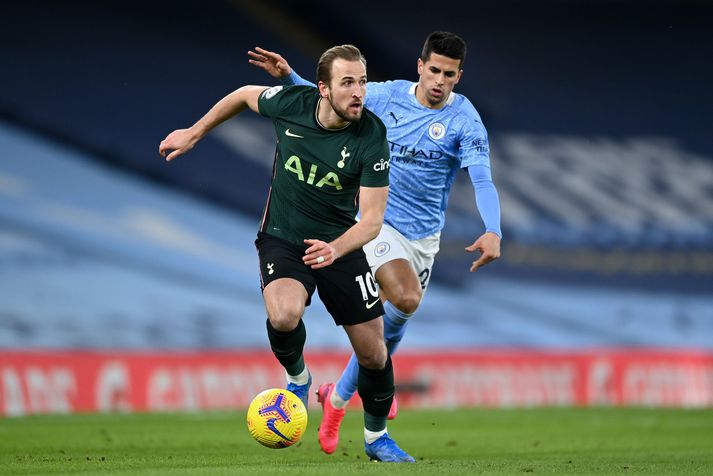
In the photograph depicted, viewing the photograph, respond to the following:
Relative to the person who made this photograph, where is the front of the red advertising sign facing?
facing the viewer

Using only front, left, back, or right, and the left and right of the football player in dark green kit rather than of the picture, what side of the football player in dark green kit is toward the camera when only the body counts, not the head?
front

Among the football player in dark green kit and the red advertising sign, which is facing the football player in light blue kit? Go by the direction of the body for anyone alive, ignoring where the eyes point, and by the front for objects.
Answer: the red advertising sign

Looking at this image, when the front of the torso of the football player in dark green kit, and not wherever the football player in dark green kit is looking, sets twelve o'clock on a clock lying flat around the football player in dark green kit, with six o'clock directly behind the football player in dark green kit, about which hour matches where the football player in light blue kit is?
The football player in light blue kit is roughly at 7 o'clock from the football player in dark green kit.

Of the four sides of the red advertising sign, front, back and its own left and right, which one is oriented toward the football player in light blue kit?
front

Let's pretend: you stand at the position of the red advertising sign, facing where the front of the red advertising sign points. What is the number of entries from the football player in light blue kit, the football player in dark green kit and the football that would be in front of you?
3

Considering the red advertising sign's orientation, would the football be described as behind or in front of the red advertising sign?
in front

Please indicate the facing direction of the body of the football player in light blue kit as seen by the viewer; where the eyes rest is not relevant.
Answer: toward the camera

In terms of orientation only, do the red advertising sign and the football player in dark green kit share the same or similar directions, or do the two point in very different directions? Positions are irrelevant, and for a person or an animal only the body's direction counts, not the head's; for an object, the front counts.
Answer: same or similar directions

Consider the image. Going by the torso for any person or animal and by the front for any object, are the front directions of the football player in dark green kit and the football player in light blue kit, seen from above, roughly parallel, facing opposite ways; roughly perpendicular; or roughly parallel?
roughly parallel

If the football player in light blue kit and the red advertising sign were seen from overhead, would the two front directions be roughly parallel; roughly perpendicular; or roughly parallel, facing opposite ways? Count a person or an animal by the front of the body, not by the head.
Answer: roughly parallel

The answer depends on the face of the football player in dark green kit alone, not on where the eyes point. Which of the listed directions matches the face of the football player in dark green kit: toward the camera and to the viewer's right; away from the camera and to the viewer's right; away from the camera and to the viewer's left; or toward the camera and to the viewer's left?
toward the camera and to the viewer's right

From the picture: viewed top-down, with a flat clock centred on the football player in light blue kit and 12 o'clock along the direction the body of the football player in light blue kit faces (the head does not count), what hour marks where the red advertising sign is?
The red advertising sign is roughly at 6 o'clock from the football player in light blue kit.
